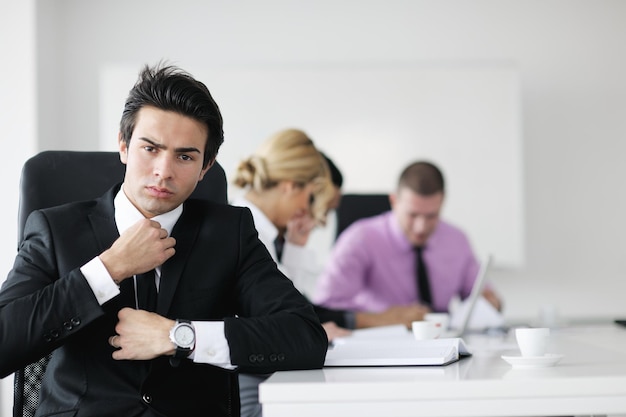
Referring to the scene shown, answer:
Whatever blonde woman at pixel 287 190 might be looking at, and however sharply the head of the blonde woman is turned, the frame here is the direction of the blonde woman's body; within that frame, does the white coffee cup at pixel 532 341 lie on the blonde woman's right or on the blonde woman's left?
on the blonde woman's right

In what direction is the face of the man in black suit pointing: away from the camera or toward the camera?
toward the camera

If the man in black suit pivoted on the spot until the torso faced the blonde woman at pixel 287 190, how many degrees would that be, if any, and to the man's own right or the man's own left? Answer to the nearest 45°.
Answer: approximately 180°

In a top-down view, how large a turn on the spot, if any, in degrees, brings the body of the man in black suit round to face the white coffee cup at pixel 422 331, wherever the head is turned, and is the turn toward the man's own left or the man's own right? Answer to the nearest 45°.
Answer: approximately 135° to the man's own left

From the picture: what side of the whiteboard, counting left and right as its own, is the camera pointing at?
front

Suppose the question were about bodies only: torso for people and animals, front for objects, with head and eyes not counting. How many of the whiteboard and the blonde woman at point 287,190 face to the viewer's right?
1

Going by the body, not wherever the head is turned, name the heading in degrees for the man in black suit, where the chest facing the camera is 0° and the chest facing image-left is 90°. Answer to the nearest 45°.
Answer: approximately 0°

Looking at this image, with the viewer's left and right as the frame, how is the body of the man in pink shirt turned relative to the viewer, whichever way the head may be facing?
facing the viewer

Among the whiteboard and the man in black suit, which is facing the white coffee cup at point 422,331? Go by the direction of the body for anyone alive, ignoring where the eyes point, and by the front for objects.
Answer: the whiteboard

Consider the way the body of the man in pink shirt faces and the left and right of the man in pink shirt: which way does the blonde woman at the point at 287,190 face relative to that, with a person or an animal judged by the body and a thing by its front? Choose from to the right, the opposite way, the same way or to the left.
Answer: to the left

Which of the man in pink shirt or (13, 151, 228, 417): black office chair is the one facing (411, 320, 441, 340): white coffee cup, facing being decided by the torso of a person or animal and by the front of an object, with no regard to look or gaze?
the man in pink shirt

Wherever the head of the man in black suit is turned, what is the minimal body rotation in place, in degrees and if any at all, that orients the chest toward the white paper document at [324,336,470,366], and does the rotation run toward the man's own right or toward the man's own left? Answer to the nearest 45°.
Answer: approximately 90° to the man's own left

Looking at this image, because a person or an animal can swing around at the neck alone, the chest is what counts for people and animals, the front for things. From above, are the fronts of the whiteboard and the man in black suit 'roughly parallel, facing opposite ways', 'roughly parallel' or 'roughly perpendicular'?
roughly parallel

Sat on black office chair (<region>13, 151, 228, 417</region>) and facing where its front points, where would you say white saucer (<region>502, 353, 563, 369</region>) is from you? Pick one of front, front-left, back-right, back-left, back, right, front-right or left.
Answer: front-left

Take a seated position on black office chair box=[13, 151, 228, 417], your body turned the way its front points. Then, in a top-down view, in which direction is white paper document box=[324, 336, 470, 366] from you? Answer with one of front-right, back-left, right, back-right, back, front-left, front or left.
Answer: front-left

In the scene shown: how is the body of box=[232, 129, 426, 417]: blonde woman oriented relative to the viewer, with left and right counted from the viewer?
facing to the right of the viewer

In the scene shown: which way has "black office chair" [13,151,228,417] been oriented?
toward the camera

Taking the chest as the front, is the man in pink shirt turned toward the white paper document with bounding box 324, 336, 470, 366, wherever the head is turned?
yes
